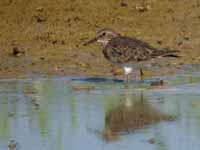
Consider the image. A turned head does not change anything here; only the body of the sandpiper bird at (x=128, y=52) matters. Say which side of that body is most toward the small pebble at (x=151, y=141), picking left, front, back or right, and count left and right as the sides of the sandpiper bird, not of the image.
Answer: left

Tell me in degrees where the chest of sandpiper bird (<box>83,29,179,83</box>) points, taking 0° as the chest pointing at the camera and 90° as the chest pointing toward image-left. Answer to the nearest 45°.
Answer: approximately 90°
